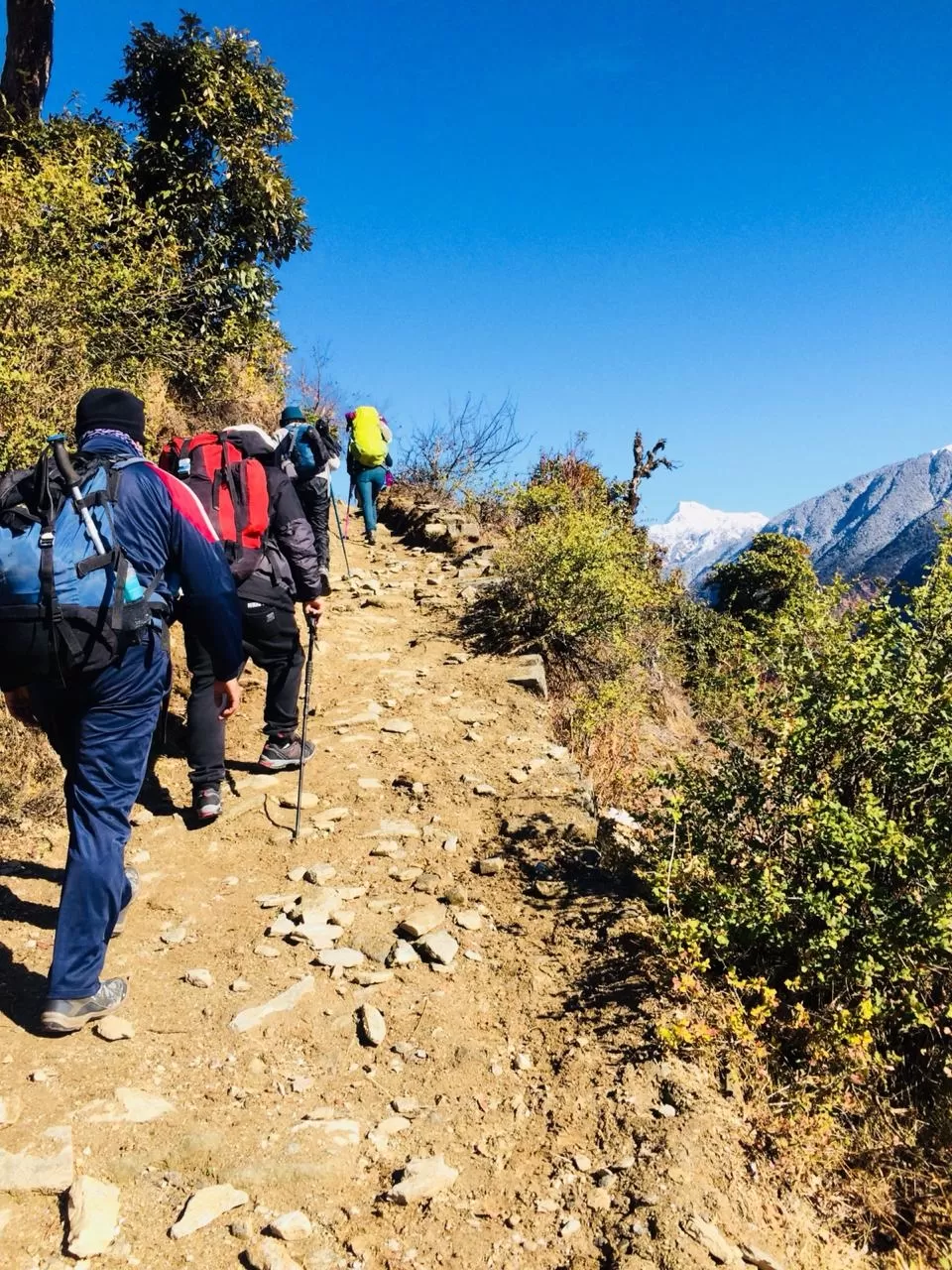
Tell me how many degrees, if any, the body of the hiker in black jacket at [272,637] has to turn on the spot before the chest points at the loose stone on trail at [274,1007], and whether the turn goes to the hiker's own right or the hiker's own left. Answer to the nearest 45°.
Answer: approximately 135° to the hiker's own right

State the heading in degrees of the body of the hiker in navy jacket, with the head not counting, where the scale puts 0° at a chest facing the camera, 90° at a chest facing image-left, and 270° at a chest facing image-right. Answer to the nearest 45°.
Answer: approximately 225°

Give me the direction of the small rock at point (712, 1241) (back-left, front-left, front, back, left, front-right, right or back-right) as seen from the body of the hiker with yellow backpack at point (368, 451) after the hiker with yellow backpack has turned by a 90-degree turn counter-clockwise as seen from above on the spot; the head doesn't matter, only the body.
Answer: left

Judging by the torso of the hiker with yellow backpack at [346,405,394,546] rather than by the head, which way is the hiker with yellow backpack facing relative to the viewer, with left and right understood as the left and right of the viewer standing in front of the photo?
facing away from the viewer

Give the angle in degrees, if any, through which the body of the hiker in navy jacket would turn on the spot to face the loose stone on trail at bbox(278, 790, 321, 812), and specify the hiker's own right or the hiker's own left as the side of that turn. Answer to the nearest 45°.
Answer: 0° — they already face it

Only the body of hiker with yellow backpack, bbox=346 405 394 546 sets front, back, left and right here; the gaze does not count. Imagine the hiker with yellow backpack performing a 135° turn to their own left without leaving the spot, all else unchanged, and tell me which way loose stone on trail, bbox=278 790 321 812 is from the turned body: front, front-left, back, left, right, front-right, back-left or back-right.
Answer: front-left

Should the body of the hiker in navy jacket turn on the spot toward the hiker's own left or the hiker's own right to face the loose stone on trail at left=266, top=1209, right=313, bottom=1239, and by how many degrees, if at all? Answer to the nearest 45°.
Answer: approximately 135° to the hiker's own right

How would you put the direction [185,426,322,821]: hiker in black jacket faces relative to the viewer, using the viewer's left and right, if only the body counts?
facing away from the viewer and to the right of the viewer
